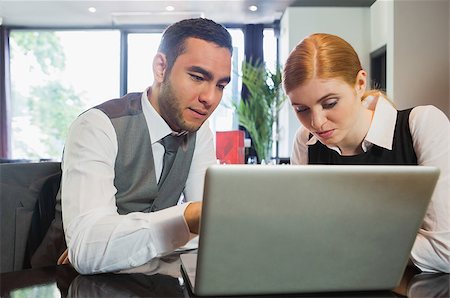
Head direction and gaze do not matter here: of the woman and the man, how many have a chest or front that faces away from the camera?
0

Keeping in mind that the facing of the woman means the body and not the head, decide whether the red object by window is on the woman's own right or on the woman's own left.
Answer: on the woman's own right

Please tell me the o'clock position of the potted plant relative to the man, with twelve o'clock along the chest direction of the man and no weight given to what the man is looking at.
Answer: The potted plant is roughly at 8 o'clock from the man.

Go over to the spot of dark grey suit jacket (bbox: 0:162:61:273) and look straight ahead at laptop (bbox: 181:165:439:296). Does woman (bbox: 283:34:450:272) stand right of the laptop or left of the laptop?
left

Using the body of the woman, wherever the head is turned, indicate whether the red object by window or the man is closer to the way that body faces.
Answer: the man

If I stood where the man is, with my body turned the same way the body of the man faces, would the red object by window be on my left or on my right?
on my left

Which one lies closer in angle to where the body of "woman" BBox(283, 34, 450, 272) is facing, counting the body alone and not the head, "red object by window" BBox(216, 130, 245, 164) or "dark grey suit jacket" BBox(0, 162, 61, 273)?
the dark grey suit jacket

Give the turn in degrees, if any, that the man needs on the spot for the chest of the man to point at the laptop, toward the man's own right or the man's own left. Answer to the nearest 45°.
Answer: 0° — they already face it

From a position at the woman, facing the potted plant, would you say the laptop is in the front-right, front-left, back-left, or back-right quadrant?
back-left

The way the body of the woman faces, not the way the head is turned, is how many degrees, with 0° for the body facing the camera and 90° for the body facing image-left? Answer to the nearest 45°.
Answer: approximately 45°

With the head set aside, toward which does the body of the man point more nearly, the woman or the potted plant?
the woman
